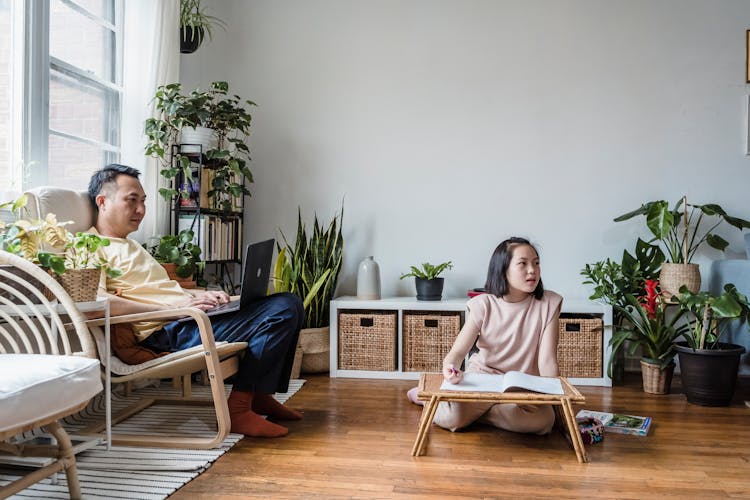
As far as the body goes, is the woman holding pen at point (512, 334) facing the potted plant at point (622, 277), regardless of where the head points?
no

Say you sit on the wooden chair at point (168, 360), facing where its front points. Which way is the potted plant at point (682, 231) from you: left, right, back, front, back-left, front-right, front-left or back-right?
front

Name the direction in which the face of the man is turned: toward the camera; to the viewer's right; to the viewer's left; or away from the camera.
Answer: to the viewer's right

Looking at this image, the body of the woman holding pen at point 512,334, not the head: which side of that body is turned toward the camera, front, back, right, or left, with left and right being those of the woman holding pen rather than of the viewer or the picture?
front

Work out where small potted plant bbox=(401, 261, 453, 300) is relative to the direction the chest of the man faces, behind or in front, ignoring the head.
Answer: in front

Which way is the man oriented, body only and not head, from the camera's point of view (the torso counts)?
to the viewer's right

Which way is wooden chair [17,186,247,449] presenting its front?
to the viewer's right

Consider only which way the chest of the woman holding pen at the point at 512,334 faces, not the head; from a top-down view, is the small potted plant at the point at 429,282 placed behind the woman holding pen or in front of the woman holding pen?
behind

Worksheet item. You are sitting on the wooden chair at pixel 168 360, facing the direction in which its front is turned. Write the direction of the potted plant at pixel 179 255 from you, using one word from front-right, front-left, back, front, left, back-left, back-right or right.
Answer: left

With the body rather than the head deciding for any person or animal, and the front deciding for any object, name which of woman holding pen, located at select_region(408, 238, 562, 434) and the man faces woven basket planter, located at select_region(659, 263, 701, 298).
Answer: the man

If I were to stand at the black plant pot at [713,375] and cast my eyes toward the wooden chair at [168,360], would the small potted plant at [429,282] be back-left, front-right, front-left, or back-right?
front-right

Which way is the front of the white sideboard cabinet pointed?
toward the camera

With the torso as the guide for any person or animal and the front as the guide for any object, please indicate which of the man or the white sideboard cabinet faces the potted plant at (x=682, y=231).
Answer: the man

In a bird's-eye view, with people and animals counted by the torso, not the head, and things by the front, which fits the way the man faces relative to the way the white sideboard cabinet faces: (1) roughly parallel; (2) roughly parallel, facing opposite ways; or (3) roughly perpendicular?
roughly perpendicular

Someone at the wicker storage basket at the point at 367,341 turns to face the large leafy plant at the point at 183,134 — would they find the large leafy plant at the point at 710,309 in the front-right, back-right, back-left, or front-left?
back-left

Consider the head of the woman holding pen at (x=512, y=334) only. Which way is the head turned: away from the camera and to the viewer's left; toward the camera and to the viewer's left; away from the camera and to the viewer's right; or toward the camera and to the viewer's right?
toward the camera and to the viewer's right

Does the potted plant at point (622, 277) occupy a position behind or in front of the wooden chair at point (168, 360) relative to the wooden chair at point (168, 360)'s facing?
in front

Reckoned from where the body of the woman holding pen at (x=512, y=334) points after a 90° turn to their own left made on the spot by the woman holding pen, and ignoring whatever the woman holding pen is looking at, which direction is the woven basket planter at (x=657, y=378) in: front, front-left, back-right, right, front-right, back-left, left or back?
front-left

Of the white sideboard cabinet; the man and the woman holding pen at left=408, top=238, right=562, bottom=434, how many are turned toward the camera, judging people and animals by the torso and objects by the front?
2
